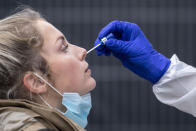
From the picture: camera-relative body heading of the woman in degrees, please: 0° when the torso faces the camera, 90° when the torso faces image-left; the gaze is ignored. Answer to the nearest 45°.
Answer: approximately 270°

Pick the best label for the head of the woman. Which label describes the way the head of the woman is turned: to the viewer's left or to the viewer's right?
to the viewer's right
